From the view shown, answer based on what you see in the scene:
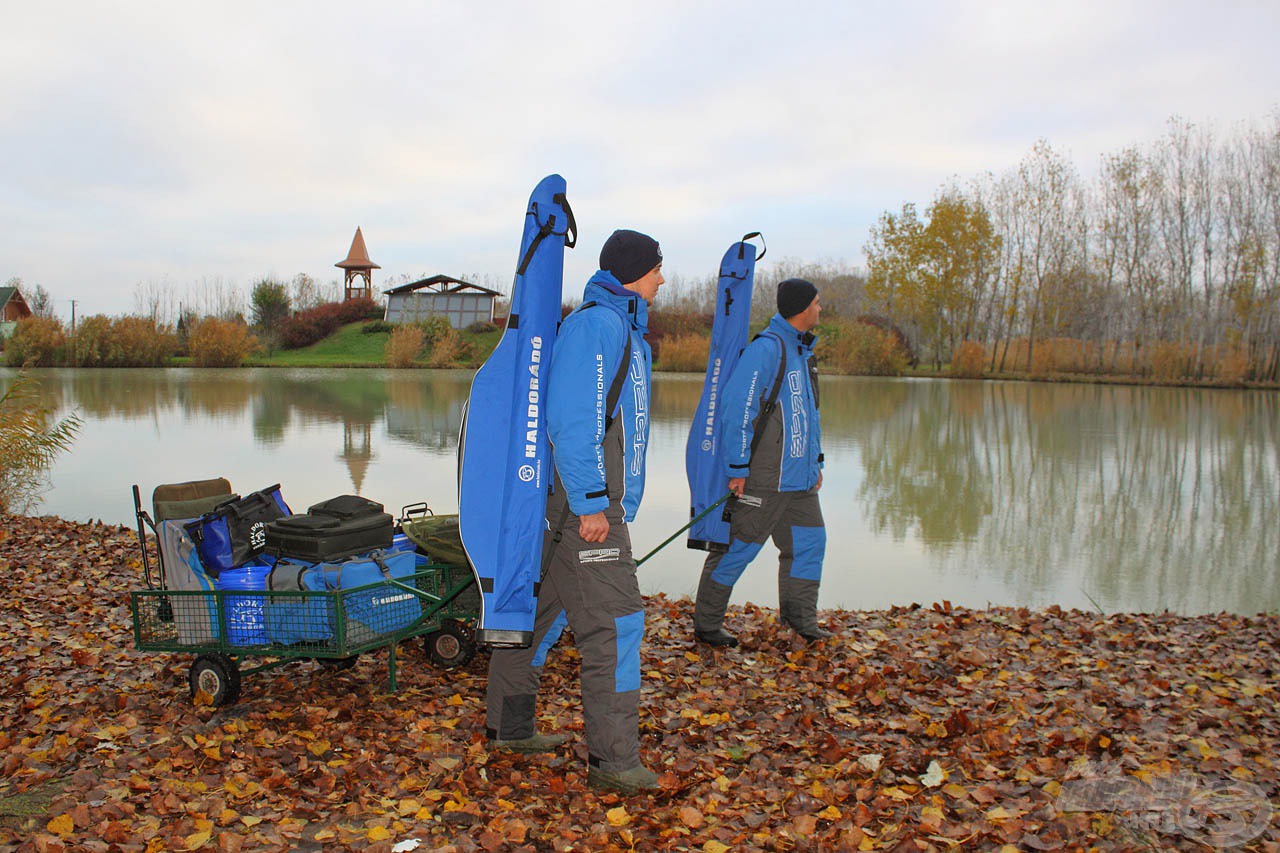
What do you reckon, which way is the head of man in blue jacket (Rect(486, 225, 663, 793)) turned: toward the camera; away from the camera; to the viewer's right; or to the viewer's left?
to the viewer's right

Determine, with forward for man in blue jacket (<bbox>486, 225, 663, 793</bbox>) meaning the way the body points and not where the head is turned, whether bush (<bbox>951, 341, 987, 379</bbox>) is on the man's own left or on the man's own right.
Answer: on the man's own left

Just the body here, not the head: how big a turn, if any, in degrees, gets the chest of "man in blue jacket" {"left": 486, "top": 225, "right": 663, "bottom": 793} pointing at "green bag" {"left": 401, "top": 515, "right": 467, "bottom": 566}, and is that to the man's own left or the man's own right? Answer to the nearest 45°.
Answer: approximately 135° to the man's own left

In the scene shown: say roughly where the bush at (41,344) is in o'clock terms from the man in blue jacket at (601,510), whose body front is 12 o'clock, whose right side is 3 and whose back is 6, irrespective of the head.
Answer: The bush is roughly at 8 o'clock from the man in blue jacket.

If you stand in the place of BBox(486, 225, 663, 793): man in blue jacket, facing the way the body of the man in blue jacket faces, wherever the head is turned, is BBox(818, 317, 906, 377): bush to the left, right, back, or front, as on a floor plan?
left

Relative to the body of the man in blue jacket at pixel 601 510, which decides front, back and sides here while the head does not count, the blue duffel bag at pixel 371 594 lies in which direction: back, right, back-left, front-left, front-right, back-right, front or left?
back-left

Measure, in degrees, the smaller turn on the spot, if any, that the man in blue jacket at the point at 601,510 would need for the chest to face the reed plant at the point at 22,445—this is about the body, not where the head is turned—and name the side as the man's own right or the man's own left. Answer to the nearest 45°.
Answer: approximately 135° to the man's own left

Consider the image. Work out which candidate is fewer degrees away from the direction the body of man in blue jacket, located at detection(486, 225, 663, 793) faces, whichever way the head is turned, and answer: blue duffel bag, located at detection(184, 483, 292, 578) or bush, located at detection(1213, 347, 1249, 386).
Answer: the bush

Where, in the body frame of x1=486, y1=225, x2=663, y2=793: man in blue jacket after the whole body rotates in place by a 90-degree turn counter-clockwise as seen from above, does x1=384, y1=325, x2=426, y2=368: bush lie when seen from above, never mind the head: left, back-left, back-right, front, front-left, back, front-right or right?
front

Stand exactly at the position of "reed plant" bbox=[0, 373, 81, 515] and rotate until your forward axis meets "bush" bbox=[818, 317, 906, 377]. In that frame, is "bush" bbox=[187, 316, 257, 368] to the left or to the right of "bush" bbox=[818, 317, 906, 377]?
left

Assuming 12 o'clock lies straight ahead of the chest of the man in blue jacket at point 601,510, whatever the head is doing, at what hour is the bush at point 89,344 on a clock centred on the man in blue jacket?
The bush is roughly at 8 o'clock from the man in blue jacket.

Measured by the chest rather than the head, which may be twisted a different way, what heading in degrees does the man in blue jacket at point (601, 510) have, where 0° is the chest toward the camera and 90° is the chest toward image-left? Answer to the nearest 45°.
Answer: approximately 270°

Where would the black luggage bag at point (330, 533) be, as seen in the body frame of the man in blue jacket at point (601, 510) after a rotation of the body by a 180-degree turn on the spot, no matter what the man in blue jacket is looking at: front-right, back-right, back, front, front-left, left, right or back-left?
front-right

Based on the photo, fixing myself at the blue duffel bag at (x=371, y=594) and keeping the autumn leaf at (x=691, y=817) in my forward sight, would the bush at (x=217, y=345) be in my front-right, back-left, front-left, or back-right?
back-left
